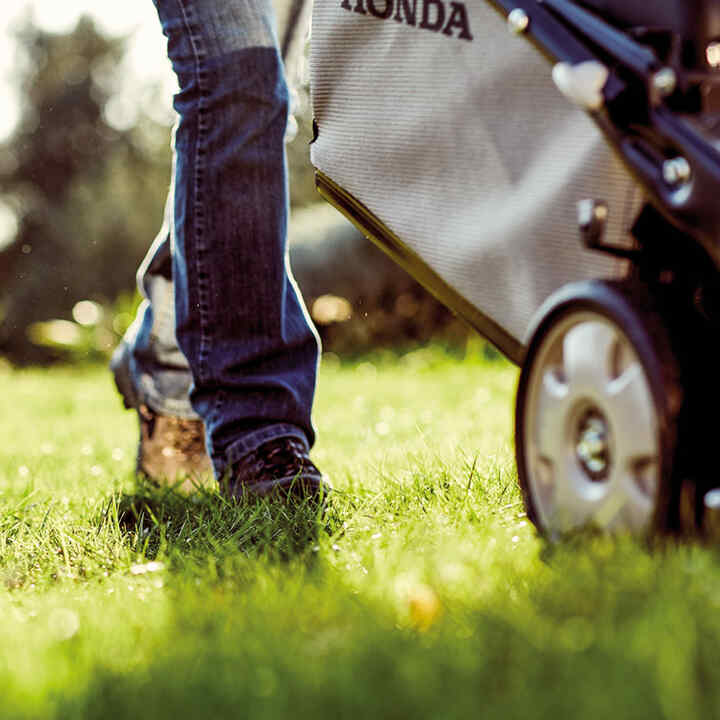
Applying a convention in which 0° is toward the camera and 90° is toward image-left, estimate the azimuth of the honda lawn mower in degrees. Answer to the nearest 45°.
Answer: approximately 315°
